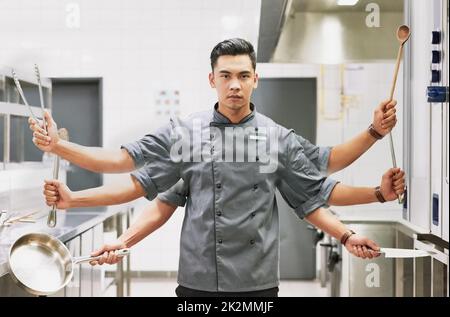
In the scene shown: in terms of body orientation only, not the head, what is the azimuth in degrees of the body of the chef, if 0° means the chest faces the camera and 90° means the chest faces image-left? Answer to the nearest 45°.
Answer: approximately 0°
